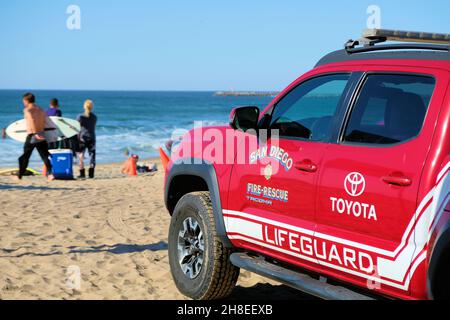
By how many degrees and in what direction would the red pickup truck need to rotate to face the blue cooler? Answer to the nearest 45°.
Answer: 0° — it already faces it

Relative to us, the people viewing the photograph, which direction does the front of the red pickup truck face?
facing away from the viewer and to the left of the viewer

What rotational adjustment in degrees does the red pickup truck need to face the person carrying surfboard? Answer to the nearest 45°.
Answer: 0° — it already faces them

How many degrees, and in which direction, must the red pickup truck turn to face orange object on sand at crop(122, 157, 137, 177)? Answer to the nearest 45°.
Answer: approximately 45° to its right
